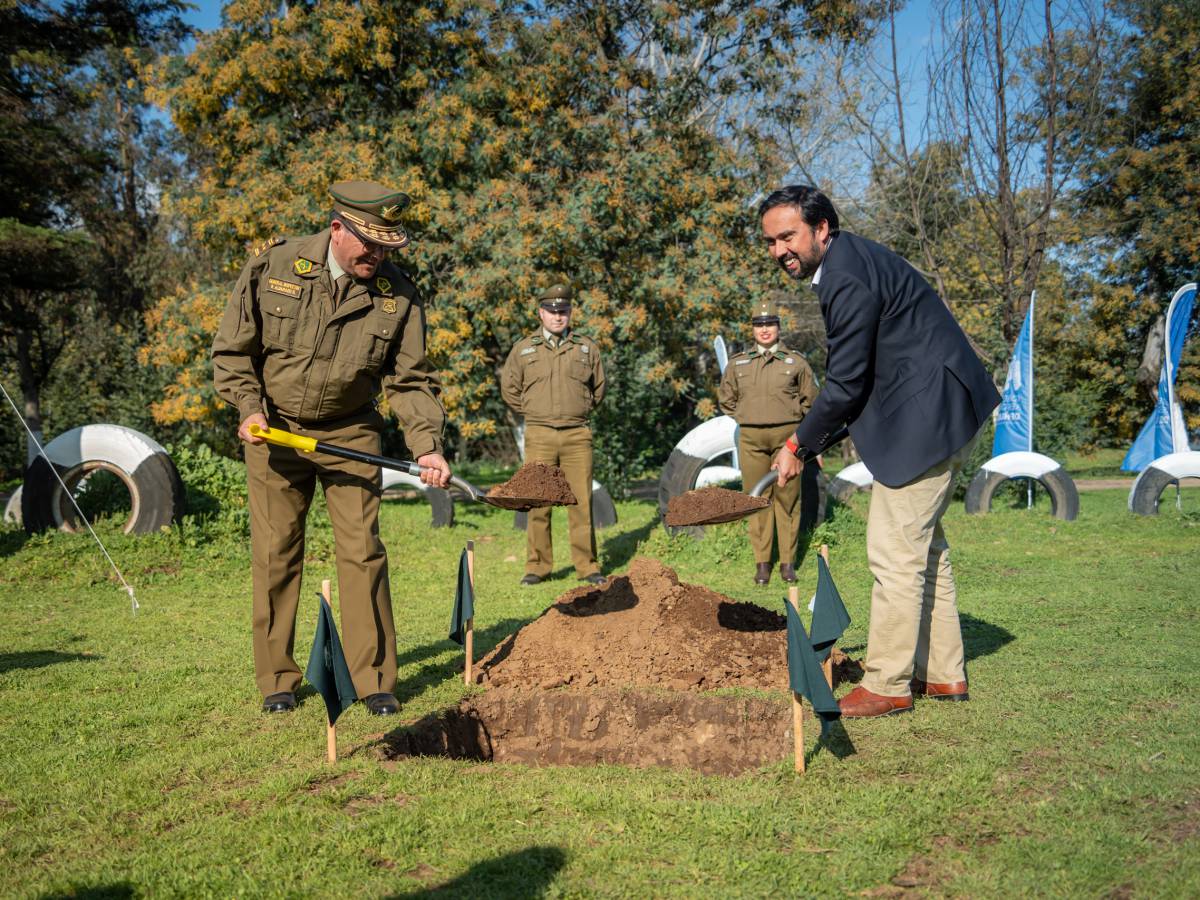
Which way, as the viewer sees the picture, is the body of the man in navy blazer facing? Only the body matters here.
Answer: to the viewer's left

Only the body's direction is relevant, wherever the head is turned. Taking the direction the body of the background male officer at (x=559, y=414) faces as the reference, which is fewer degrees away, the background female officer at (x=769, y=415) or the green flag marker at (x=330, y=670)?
the green flag marker

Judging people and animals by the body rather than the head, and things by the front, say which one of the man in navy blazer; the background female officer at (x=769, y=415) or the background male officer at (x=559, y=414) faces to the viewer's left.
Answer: the man in navy blazer

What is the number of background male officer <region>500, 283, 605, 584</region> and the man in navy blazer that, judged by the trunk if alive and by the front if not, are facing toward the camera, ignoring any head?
1

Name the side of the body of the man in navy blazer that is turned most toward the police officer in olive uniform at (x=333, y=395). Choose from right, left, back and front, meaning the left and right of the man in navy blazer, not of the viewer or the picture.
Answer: front

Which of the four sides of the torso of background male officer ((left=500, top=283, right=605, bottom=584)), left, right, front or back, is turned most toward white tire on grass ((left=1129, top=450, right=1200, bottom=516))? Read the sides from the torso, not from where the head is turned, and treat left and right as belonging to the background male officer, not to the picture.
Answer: left

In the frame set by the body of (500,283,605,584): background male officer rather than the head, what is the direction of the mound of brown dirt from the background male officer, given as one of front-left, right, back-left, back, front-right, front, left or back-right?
front

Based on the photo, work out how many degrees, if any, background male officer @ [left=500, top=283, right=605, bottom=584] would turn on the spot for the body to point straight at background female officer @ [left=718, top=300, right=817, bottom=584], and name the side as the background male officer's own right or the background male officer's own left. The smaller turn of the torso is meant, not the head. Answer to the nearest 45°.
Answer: approximately 90° to the background male officer's own left

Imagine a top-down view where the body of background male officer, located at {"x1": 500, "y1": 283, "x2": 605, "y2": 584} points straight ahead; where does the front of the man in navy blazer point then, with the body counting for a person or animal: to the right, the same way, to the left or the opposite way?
to the right

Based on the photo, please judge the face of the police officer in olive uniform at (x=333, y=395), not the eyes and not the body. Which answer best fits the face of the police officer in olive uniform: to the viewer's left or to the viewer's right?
to the viewer's right

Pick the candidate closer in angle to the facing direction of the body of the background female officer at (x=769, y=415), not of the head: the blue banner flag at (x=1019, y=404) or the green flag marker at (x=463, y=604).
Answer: the green flag marker

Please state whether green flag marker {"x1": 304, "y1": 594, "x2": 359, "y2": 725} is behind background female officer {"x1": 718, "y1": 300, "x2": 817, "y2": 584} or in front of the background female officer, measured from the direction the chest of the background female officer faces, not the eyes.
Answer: in front

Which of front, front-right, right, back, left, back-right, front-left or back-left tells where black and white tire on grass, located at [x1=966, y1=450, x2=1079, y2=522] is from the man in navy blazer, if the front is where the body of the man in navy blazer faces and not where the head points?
right

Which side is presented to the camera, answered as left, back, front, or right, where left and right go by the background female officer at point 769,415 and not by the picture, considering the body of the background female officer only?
front

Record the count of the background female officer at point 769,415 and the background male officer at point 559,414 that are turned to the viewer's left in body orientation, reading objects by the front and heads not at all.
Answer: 0

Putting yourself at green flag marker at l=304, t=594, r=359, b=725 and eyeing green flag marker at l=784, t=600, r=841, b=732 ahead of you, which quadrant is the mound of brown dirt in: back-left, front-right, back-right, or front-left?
front-left

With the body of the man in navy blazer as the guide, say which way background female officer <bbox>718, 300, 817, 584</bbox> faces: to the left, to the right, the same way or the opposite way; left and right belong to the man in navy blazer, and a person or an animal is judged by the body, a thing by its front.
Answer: to the left
